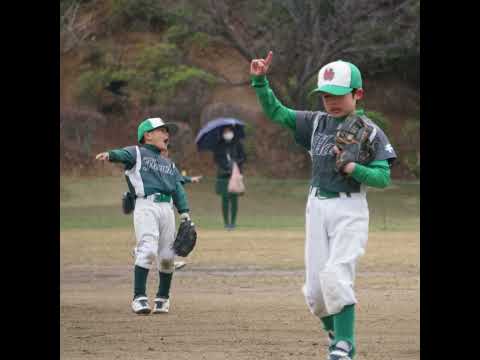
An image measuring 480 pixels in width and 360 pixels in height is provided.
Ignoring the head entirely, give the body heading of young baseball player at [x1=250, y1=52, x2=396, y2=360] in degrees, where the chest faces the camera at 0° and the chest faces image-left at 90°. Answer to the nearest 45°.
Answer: approximately 45°

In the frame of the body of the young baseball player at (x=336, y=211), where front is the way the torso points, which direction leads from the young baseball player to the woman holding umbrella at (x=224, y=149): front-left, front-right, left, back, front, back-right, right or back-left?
back-right

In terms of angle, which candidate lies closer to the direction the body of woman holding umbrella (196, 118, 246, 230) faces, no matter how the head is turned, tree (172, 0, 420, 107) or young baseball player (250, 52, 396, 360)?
the young baseball player

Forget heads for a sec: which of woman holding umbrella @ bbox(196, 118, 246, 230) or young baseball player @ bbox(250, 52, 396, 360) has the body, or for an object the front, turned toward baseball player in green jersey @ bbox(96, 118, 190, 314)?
the woman holding umbrella

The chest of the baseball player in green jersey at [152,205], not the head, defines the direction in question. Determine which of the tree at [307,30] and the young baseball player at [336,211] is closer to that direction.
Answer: the young baseball player

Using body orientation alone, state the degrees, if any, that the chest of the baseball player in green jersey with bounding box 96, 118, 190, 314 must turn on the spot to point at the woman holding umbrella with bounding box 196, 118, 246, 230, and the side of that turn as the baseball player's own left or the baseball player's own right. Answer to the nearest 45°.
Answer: approximately 135° to the baseball player's own left

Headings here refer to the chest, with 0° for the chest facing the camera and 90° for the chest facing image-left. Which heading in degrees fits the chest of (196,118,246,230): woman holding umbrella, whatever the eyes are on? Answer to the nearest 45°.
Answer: approximately 0°

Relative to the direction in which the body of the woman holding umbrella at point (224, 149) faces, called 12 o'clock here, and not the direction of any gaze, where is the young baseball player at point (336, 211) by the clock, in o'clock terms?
The young baseball player is roughly at 12 o'clock from the woman holding umbrella.

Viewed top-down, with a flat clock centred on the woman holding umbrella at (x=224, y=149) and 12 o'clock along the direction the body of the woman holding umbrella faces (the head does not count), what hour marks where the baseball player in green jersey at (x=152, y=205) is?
The baseball player in green jersey is roughly at 12 o'clock from the woman holding umbrella.
